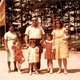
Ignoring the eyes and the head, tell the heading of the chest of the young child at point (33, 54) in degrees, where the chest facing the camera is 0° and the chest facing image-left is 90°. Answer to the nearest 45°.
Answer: approximately 0°

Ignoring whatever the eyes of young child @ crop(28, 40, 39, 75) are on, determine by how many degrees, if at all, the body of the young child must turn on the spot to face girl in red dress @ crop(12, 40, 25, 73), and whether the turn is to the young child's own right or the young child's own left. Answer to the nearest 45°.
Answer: approximately 135° to the young child's own right

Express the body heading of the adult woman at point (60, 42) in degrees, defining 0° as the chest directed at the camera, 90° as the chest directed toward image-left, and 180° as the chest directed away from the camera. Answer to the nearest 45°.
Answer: approximately 0°

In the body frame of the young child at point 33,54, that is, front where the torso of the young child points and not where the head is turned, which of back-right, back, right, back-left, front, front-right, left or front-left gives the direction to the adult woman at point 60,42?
left

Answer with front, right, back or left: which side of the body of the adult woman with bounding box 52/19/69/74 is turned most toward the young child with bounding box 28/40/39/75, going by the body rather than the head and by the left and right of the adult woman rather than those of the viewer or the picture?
right

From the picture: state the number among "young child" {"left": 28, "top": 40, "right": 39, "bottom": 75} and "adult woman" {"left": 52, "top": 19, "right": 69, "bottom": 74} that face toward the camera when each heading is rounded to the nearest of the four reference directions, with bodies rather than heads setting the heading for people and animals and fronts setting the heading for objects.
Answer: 2
